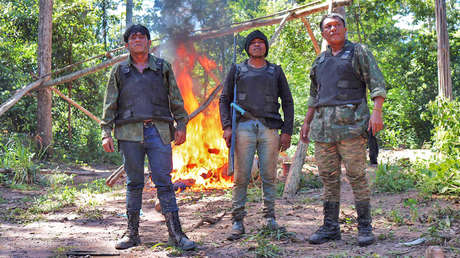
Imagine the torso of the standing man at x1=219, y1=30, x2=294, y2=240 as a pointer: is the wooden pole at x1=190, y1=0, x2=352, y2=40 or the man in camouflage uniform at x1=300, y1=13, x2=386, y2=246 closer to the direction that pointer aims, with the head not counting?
the man in camouflage uniform

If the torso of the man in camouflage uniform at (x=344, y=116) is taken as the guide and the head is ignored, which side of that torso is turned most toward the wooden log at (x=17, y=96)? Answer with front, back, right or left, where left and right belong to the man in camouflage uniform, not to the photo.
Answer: right

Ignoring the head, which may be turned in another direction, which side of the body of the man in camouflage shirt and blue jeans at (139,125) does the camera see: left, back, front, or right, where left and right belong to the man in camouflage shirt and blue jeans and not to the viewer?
front

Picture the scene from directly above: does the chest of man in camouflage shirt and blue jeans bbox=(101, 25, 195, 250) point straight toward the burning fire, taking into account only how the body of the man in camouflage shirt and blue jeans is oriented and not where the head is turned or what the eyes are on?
no

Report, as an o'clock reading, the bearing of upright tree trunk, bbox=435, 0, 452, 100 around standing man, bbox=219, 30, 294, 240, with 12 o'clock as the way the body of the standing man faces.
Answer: The upright tree trunk is roughly at 7 o'clock from the standing man.

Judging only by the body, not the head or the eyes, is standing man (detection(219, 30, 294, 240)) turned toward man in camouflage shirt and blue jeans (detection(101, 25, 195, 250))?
no

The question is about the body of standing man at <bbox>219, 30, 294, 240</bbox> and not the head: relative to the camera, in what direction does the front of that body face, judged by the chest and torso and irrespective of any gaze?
toward the camera

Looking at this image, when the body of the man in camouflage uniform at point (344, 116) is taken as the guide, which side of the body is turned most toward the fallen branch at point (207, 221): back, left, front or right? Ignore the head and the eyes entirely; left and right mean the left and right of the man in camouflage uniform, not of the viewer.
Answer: right

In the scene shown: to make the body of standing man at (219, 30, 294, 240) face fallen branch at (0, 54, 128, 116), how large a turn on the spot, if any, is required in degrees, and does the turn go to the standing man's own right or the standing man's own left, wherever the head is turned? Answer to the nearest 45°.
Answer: approximately 135° to the standing man's own right

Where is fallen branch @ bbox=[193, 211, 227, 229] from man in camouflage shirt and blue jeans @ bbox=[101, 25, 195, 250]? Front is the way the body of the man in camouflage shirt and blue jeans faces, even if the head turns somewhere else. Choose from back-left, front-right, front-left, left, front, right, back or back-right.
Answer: back-left

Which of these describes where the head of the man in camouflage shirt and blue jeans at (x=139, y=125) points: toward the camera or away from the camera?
toward the camera

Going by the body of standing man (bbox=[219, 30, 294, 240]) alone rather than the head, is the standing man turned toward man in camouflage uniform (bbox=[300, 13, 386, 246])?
no

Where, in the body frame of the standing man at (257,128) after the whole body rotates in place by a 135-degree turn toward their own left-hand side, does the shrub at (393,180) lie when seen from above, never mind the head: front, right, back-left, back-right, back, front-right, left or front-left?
front

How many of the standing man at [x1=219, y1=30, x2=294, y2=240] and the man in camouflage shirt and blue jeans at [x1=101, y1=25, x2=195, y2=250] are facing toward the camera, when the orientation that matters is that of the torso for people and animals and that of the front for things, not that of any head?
2

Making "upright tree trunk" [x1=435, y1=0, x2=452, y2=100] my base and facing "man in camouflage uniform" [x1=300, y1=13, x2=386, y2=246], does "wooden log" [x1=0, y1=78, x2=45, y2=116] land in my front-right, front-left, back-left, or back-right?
front-right

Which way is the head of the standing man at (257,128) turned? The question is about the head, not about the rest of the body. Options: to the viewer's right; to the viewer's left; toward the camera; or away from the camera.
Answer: toward the camera
